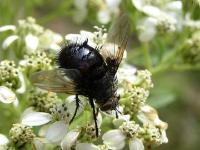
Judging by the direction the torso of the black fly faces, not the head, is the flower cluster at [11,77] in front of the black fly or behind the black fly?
behind

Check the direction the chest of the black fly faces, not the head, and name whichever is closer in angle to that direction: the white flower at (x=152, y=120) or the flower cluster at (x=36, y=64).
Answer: the white flower

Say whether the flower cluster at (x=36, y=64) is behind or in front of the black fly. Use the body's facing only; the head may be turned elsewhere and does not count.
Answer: behind

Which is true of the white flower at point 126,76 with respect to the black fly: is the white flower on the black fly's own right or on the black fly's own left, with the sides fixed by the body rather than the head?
on the black fly's own left
